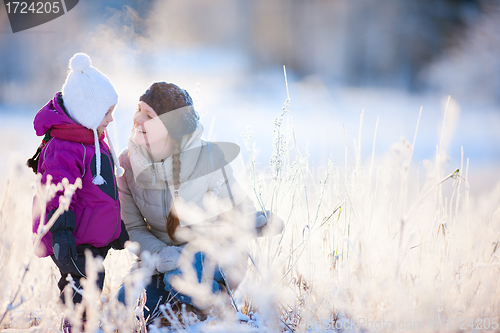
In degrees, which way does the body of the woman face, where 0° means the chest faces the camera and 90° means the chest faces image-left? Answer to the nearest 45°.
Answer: approximately 45°

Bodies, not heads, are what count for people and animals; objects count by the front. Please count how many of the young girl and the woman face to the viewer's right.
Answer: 1

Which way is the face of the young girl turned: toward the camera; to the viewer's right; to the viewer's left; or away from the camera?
to the viewer's right

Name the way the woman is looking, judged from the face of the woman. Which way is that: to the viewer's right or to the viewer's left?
to the viewer's left

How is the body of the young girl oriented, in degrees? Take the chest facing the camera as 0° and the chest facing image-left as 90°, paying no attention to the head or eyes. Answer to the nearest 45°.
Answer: approximately 270°
